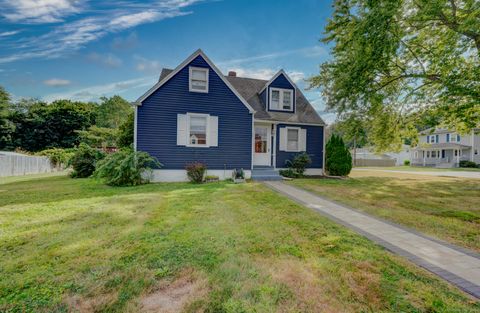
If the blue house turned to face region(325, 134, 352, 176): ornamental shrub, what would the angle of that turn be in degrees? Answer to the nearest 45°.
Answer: approximately 90° to its left

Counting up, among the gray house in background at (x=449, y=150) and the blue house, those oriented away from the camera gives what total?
0

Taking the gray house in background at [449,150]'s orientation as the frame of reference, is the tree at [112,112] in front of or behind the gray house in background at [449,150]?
in front

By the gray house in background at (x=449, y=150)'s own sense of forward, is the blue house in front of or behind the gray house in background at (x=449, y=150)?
in front

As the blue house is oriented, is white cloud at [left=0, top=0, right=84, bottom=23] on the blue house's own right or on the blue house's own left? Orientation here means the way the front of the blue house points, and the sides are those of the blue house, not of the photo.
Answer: on the blue house's own right

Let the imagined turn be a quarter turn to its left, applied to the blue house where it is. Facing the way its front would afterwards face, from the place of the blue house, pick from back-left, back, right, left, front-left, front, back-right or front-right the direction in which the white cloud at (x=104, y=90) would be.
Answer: back-left

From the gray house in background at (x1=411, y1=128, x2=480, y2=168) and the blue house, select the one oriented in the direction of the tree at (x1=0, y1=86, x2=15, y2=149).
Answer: the gray house in background

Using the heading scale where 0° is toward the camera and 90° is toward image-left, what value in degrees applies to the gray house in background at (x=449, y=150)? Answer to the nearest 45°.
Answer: approximately 45°

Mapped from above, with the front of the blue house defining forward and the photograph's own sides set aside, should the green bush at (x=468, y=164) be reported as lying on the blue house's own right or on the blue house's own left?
on the blue house's own left

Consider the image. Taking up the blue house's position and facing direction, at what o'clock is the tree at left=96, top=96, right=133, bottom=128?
The tree is roughly at 5 o'clock from the blue house.

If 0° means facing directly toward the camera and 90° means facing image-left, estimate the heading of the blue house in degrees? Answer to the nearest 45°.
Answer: approximately 0°
